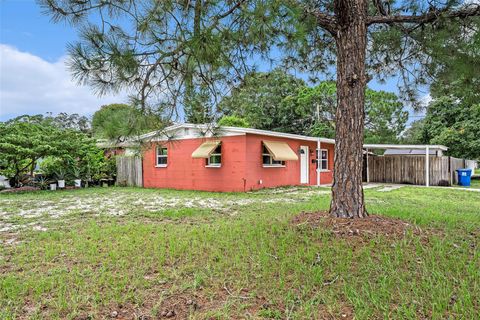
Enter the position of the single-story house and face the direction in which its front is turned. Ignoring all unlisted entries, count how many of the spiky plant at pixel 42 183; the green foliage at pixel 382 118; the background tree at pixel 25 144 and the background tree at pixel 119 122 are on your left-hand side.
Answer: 1

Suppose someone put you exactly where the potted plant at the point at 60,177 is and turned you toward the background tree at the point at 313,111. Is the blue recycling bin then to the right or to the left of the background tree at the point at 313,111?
right

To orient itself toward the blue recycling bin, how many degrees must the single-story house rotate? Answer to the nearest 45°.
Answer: approximately 45° to its left

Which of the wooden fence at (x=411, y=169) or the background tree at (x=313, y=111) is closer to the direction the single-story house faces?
the wooden fence

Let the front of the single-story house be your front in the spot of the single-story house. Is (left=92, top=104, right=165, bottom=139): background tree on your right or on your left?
on your right

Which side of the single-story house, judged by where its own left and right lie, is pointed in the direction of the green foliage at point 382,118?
left

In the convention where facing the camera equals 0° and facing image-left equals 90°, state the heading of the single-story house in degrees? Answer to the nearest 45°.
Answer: approximately 315°

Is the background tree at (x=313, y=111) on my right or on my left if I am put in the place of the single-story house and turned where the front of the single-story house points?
on my left

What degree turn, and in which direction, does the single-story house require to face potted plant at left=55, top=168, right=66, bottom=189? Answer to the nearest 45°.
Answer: approximately 135° to its right

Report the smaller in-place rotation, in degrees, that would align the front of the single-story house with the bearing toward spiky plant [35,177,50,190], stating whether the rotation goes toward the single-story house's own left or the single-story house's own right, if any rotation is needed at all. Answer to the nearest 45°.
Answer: approximately 135° to the single-story house's own right
